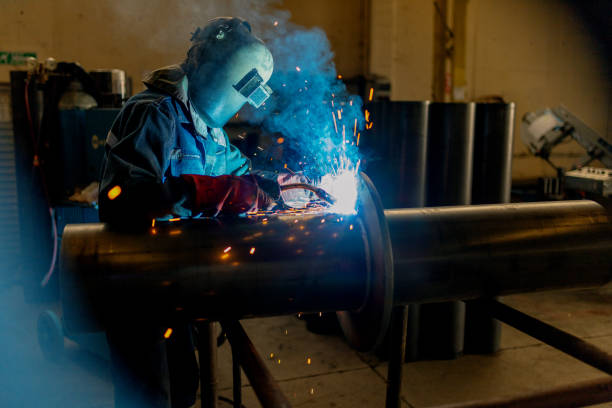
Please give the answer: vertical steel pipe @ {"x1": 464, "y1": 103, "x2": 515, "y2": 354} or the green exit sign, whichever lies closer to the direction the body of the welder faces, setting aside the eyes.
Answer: the vertical steel pipe

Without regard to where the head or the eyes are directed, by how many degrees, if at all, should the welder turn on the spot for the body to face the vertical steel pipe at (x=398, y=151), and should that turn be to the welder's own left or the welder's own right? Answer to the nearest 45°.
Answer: approximately 90° to the welder's own left

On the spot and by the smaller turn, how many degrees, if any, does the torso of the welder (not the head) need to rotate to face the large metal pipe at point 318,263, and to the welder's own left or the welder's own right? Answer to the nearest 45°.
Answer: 0° — they already face it

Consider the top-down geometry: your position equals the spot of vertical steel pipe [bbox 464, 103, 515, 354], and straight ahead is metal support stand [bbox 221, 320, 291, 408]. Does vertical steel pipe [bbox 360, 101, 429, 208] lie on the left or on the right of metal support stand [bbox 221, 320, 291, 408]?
right

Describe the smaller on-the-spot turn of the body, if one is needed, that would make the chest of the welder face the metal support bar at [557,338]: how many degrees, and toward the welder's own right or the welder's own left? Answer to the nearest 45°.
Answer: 0° — they already face it

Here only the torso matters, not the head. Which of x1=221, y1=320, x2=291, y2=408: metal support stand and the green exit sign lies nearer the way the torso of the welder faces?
the metal support stand

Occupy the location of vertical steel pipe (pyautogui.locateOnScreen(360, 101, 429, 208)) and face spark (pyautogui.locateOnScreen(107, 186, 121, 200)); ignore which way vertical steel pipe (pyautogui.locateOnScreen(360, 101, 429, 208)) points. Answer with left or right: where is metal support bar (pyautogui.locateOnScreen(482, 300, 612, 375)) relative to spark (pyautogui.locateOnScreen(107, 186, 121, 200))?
left

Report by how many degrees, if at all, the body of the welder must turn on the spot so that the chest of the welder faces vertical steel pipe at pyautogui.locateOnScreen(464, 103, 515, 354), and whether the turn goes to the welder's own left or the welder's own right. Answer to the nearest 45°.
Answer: approximately 90° to the welder's own left

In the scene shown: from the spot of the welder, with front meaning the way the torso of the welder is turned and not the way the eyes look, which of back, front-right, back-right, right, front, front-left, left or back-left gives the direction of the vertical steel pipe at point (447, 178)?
left

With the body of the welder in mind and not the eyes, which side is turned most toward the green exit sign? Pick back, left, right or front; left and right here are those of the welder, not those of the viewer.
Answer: back

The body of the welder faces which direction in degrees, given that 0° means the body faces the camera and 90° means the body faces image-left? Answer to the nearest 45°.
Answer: approximately 315°
